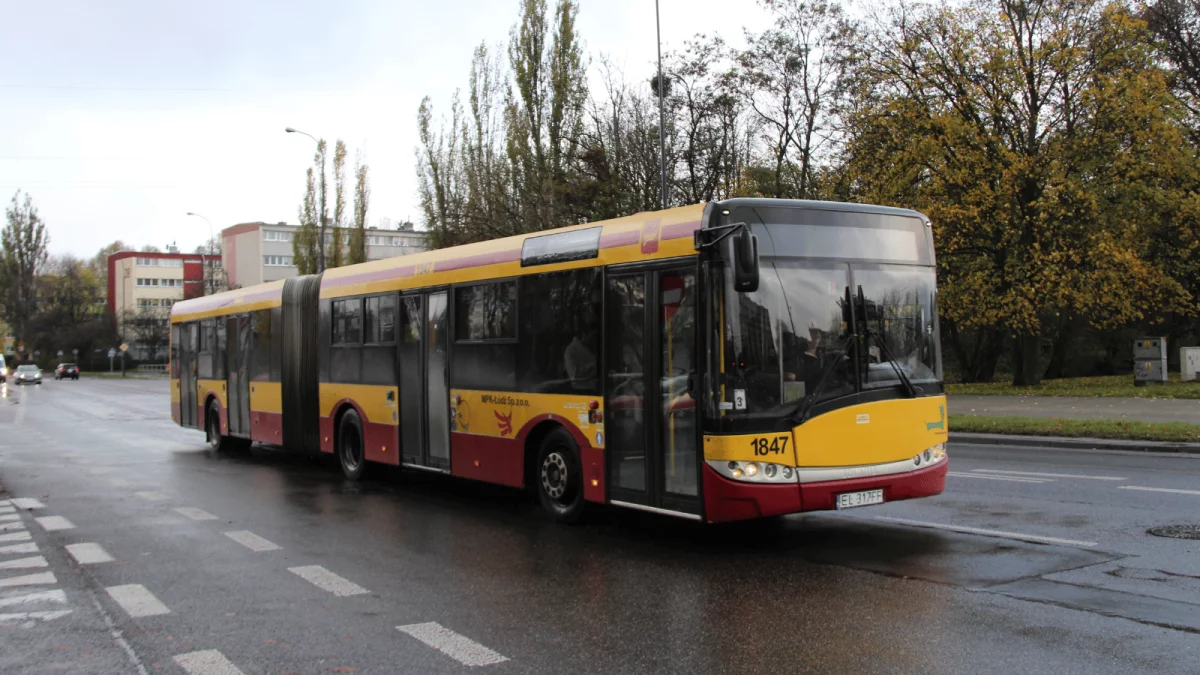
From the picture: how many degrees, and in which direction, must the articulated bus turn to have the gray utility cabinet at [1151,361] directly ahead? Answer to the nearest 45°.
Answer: approximately 90° to its left

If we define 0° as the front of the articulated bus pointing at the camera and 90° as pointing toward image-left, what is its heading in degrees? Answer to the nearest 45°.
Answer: approximately 315°
